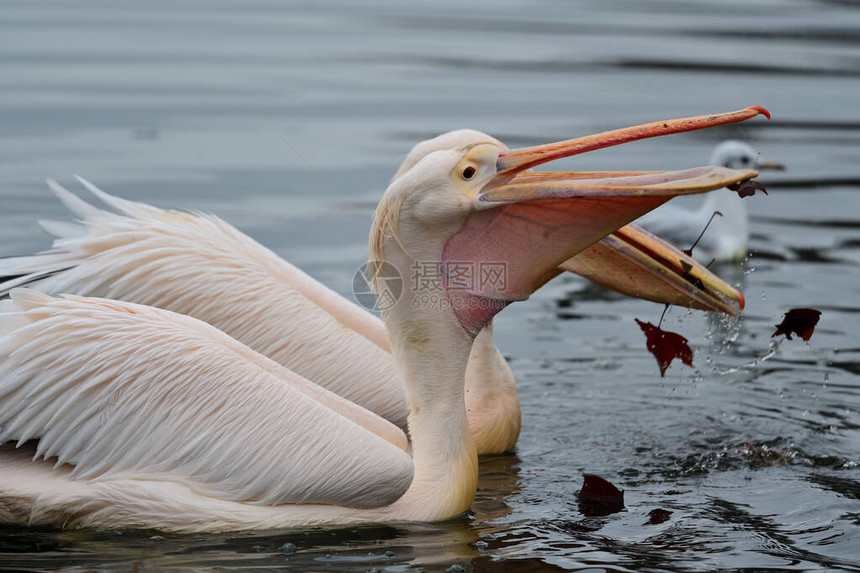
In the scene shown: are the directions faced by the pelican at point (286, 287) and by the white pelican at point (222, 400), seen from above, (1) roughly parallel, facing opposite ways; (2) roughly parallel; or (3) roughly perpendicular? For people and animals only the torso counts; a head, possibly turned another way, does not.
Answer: roughly parallel

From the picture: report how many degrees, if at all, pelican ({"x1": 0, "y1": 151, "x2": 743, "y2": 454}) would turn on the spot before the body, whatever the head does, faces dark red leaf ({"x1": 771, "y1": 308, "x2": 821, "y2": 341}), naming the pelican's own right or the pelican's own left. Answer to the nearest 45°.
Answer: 0° — it already faces it

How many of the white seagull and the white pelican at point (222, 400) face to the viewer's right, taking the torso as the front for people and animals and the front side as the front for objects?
2

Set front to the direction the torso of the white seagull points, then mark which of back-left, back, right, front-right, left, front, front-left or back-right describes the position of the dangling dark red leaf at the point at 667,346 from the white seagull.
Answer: right

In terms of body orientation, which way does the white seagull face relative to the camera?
to the viewer's right

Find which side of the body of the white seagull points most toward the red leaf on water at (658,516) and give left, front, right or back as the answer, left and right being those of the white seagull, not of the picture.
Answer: right

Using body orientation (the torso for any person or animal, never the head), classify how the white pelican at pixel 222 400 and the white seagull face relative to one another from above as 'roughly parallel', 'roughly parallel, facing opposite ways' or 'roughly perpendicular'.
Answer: roughly parallel

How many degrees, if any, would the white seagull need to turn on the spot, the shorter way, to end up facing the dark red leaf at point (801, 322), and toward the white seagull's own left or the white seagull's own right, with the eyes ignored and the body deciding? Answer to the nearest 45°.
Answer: approximately 90° to the white seagull's own right

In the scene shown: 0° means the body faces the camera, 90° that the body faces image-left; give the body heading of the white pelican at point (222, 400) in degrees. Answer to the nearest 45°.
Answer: approximately 270°

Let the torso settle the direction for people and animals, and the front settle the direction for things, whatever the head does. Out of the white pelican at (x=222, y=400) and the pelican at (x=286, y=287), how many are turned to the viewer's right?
2

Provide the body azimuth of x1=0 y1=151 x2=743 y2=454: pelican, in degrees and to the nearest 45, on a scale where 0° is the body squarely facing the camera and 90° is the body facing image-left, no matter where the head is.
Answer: approximately 270°
